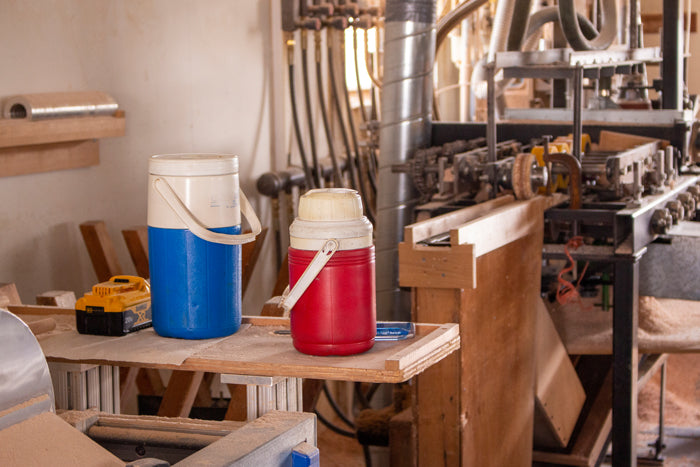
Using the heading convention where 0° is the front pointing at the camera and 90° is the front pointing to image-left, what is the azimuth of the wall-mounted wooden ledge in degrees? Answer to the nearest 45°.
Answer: approximately 315°

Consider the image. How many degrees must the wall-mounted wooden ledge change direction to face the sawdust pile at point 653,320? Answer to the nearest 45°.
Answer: approximately 45° to its left

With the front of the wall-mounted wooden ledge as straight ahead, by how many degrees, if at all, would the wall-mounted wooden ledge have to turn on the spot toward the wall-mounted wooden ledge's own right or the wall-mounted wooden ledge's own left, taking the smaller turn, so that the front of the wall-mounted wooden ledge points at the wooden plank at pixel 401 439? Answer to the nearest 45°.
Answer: approximately 45° to the wall-mounted wooden ledge's own left

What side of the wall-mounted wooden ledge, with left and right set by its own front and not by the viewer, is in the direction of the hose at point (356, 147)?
left
